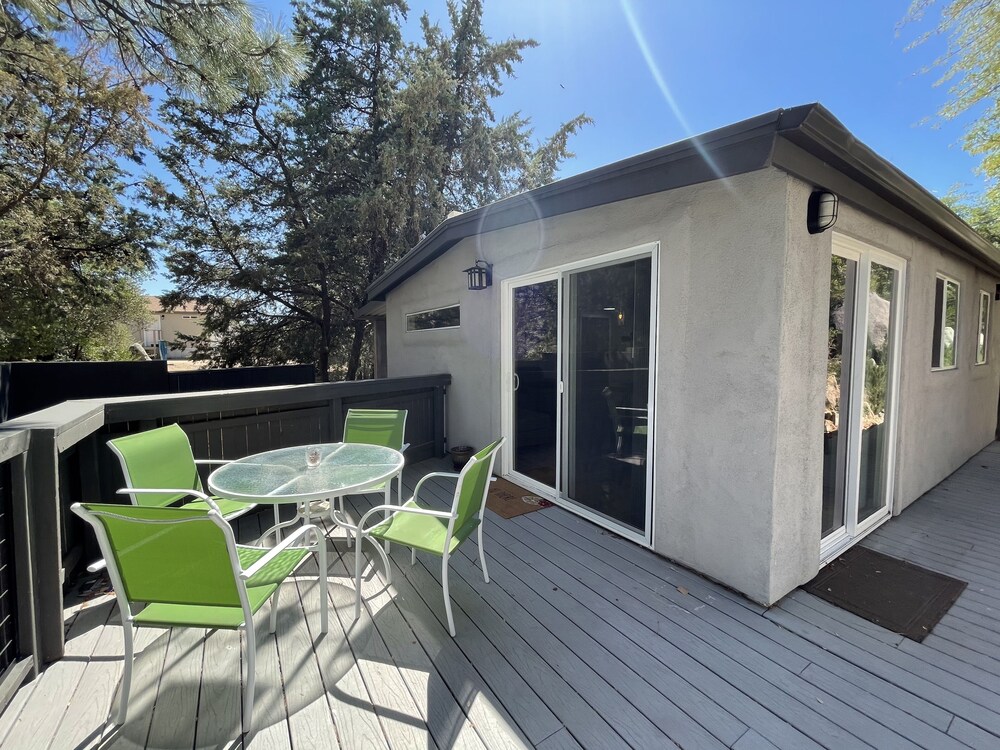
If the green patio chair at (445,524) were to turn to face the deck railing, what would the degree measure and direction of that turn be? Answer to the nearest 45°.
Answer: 0° — it already faces it

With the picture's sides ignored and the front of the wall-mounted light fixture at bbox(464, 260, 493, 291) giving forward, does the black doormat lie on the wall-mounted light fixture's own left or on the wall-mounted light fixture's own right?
on the wall-mounted light fixture's own left

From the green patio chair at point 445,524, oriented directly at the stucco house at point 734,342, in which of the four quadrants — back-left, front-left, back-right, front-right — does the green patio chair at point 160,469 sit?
back-left

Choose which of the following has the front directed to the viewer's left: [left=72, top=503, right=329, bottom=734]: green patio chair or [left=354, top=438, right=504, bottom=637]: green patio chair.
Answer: [left=354, top=438, right=504, bottom=637]: green patio chair

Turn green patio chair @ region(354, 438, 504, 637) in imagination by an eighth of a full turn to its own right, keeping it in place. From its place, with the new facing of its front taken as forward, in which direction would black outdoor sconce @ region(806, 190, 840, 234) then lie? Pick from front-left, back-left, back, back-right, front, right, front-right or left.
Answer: back-right

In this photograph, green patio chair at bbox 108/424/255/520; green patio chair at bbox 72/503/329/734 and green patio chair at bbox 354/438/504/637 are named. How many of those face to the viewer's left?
1

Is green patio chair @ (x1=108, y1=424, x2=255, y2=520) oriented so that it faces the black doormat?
yes

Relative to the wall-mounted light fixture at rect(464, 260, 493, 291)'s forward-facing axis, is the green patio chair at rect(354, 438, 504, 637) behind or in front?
in front

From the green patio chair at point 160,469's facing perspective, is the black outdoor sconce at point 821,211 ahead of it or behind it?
ahead

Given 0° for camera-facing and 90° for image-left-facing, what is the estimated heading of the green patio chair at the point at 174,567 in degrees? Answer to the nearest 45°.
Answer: approximately 225°

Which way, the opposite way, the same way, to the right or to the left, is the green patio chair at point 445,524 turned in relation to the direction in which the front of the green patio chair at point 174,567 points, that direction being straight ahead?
to the left

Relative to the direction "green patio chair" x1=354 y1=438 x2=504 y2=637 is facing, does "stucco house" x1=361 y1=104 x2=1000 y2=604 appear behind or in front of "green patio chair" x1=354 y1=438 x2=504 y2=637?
behind

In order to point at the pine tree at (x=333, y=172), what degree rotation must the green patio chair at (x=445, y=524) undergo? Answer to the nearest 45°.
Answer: approximately 90° to its right

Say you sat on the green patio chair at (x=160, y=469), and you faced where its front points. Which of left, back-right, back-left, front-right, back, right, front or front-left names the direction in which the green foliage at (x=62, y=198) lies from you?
back-left

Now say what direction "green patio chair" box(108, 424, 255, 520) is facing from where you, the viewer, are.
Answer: facing the viewer and to the right of the viewer

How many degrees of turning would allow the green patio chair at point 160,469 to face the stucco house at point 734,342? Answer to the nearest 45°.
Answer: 0° — it already faces it

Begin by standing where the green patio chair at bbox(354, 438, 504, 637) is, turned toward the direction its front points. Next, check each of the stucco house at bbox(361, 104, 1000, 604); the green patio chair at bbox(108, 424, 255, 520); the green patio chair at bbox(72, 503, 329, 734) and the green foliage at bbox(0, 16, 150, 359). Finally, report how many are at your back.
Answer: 1

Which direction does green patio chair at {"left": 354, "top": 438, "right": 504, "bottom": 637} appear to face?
to the viewer's left

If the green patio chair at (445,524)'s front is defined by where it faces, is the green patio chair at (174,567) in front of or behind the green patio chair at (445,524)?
in front

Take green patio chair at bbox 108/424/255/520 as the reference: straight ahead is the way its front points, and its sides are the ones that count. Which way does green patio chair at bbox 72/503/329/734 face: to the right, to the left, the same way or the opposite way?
to the left

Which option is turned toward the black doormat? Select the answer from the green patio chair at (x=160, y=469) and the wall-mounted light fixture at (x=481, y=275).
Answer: the green patio chair

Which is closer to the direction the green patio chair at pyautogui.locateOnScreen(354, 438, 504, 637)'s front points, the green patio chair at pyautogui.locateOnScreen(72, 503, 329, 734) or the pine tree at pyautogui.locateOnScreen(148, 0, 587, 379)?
the green patio chair

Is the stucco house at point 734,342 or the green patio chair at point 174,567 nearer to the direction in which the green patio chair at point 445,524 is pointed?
the green patio chair
